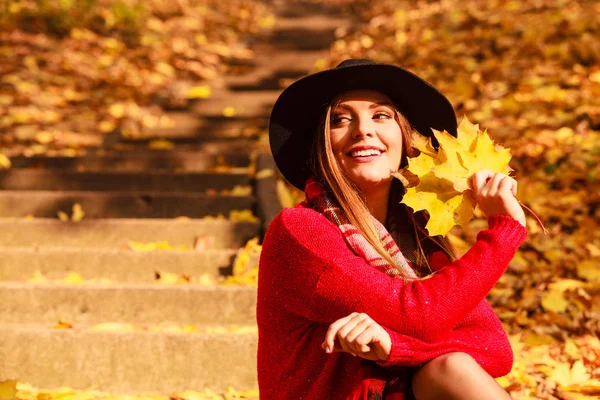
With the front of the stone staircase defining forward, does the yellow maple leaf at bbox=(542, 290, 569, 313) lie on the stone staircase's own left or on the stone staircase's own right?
on the stone staircase's own left

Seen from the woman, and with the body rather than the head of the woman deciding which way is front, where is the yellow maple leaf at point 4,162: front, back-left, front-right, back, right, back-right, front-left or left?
back

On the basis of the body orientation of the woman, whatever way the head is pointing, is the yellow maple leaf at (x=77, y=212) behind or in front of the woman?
behind

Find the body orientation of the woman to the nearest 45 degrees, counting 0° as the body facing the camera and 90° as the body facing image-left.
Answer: approximately 315°

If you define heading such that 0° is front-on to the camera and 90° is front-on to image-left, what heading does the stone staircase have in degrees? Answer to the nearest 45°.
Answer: approximately 0°

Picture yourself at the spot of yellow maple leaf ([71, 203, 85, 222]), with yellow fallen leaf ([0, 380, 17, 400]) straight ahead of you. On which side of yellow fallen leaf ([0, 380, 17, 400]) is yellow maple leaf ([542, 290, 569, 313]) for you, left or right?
left
